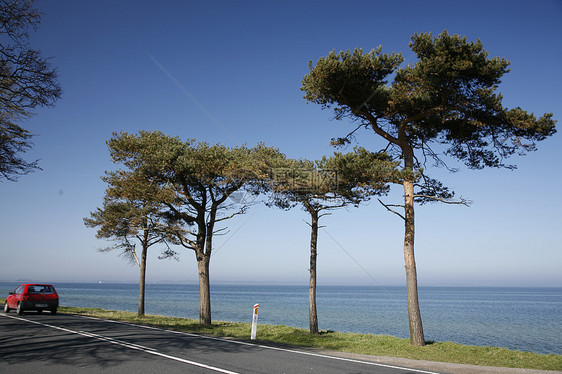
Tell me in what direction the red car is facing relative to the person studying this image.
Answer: facing away from the viewer and to the left of the viewer
